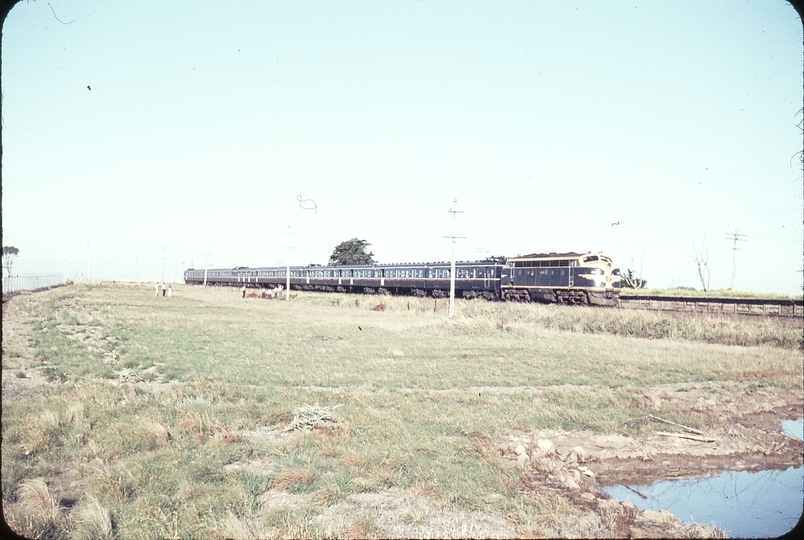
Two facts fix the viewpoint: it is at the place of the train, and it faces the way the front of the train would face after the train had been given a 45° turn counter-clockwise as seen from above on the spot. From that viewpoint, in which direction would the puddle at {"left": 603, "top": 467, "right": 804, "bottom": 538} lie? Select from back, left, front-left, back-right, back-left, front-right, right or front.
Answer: right

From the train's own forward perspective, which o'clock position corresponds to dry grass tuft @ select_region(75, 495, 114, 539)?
The dry grass tuft is roughly at 2 o'clock from the train.

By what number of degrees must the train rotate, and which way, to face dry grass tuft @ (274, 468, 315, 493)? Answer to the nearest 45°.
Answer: approximately 45° to its right

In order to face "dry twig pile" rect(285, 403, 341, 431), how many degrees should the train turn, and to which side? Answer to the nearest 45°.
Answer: approximately 45° to its right

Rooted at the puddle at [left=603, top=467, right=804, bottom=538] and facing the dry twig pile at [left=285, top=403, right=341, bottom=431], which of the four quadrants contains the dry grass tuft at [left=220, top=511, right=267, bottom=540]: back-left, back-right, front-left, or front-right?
front-left

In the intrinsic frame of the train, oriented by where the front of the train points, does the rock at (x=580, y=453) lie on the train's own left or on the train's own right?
on the train's own right

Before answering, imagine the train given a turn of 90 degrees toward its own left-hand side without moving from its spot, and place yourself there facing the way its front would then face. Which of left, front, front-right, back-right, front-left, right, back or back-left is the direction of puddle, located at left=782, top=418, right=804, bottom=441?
back-right

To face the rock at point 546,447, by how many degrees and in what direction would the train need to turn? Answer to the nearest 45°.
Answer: approximately 45° to its right

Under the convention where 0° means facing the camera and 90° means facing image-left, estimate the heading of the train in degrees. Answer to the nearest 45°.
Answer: approximately 315°

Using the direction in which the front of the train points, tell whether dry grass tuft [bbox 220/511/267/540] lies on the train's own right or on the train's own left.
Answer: on the train's own right

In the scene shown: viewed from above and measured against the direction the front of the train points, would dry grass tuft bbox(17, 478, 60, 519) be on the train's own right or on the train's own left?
on the train's own right

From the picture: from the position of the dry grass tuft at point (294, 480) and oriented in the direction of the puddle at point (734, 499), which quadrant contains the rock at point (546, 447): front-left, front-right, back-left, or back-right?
front-left
